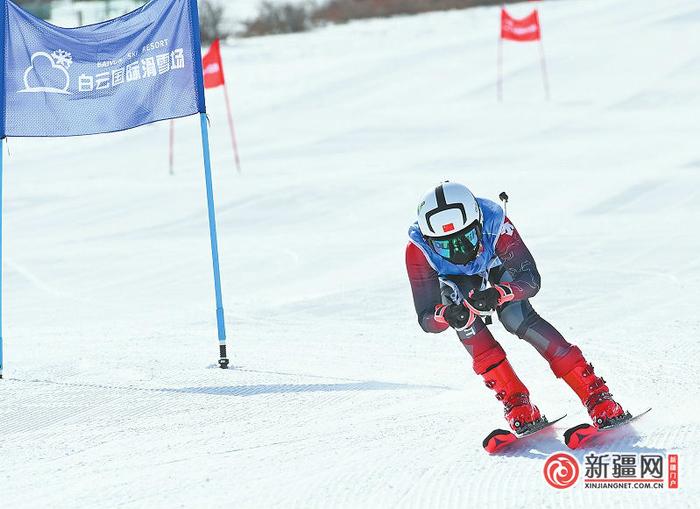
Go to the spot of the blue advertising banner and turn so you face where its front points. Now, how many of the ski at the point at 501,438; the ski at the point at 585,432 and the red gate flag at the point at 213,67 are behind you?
1

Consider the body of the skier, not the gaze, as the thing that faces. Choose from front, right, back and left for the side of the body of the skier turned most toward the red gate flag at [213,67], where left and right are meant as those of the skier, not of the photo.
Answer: back

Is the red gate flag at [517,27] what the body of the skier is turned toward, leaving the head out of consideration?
no

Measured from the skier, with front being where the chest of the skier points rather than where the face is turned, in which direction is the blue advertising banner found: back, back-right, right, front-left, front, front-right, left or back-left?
back-right

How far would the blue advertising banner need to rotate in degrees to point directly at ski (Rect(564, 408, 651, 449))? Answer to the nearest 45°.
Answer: approximately 45° to its left

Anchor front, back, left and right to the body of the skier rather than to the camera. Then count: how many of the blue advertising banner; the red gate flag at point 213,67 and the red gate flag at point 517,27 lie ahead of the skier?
0

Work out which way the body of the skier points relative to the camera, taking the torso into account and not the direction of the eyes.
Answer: toward the camera

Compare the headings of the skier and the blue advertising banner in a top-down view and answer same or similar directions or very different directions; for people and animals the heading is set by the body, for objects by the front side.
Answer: same or similar directions

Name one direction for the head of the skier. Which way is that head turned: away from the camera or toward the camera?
toward the camera

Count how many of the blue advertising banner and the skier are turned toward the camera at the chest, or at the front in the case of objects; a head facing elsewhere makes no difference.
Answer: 2

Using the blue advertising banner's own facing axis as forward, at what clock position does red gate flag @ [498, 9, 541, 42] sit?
The red gate flag is roughly at 7 o'clock from the blue advertising banner.

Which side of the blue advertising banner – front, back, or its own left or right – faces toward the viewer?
front

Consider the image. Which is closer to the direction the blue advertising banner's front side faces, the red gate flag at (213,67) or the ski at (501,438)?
the ski

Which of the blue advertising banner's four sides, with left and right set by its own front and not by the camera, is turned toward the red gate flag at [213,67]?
back
